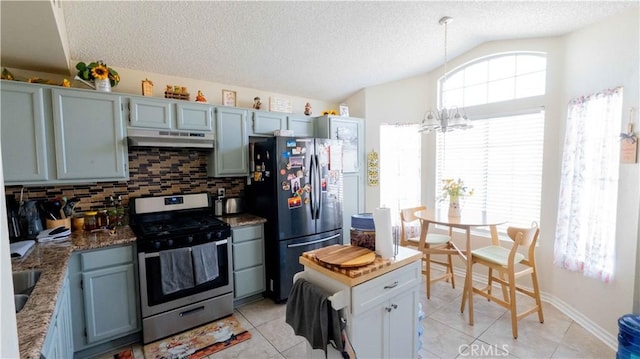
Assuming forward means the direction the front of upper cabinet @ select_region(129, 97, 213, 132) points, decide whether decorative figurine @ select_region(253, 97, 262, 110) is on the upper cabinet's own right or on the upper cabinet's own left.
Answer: on the upper cabinet's own left

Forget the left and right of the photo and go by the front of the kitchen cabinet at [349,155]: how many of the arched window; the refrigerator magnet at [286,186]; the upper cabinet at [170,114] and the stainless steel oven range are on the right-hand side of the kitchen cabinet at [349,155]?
3

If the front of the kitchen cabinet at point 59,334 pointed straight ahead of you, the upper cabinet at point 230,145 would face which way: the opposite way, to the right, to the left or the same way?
to the right

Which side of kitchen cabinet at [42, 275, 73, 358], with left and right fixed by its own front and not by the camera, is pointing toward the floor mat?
front

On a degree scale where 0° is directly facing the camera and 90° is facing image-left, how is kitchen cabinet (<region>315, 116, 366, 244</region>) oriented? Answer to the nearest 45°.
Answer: approximately 315°

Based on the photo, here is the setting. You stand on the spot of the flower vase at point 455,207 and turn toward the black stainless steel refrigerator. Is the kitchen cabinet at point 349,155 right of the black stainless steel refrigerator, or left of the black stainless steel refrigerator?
right

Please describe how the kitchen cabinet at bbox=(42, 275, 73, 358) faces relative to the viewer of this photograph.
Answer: facing to the right of the viewer

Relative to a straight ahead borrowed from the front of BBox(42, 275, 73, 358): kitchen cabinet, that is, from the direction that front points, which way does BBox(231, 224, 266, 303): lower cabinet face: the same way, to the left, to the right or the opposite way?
to the right

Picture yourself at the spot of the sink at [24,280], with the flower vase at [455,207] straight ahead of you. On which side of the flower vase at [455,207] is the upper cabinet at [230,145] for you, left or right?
left

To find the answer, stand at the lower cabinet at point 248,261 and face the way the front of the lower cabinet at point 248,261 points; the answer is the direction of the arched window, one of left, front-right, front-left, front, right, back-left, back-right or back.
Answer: front-left
